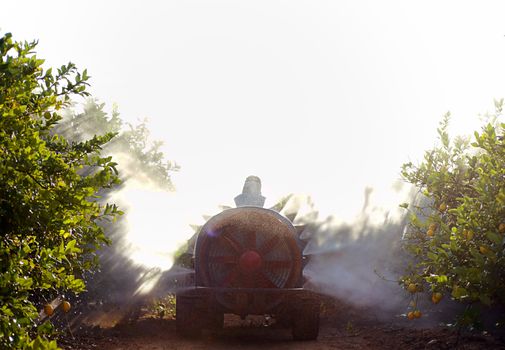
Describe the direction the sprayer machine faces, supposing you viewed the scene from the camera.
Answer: facing away from the viewer

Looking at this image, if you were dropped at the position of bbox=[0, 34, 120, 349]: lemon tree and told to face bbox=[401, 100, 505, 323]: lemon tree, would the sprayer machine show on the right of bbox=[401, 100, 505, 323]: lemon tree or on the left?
left

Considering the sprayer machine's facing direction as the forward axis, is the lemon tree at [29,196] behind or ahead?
behind
